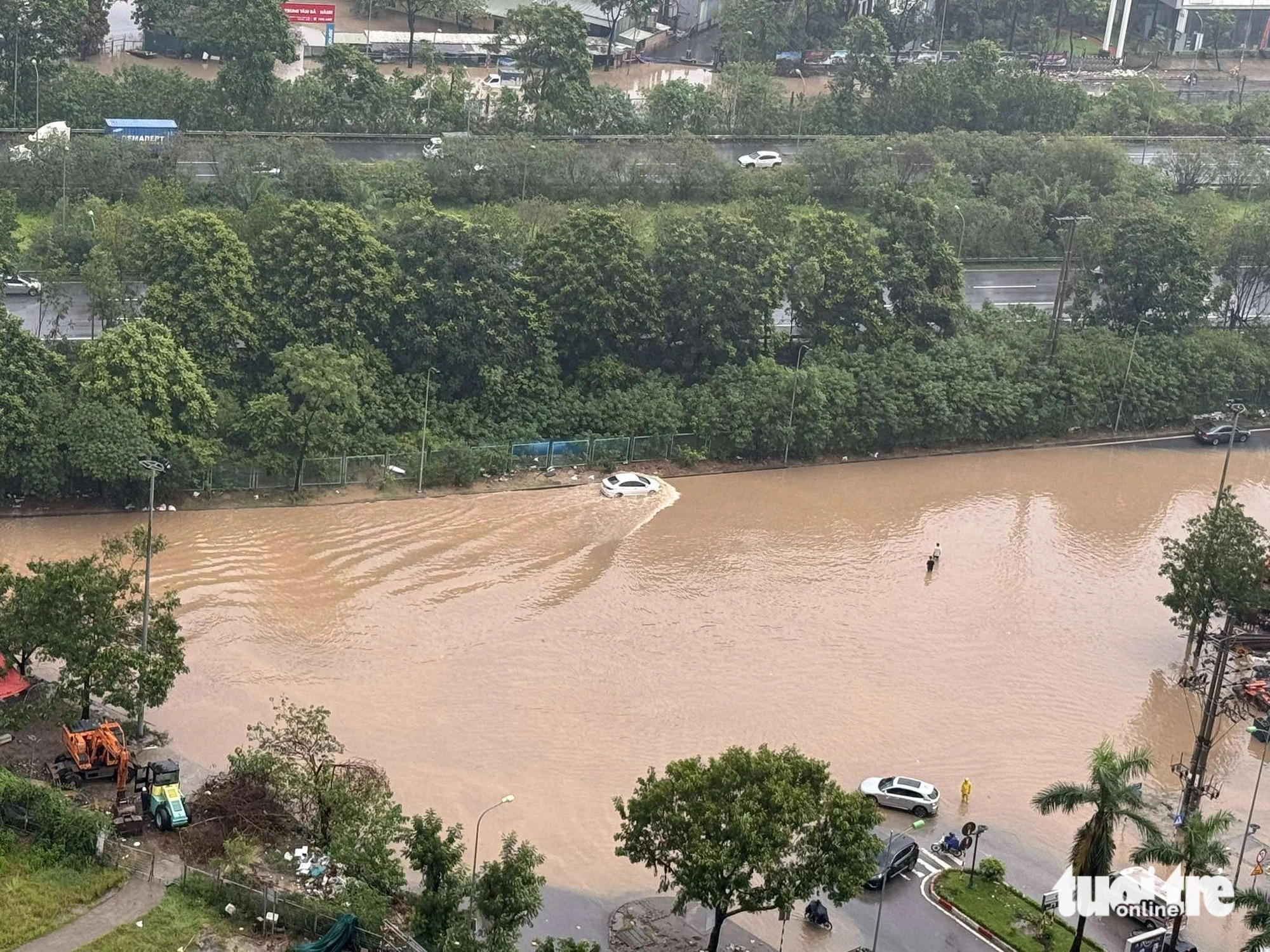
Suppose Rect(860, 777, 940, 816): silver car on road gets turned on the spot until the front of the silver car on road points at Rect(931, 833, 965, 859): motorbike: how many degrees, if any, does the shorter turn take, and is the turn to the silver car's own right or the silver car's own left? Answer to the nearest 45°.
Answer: approximately 180°

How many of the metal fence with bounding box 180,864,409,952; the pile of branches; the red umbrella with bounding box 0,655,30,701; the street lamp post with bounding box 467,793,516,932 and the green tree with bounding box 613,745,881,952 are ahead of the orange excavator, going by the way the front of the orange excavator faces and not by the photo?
4

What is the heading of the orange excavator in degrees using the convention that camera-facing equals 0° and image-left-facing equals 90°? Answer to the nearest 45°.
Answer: approximately 315°

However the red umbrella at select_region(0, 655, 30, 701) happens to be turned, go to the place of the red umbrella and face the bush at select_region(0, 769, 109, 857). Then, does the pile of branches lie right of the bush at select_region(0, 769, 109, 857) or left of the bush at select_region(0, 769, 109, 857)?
left

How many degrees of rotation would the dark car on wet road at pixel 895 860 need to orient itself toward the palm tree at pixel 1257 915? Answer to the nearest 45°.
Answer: approximately 90° to its left

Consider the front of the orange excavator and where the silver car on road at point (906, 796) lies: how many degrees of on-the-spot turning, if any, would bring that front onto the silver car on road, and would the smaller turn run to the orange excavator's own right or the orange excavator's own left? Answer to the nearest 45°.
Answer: approximately 45° to the orange excavator's own left

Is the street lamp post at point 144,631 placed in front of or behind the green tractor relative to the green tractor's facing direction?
behind

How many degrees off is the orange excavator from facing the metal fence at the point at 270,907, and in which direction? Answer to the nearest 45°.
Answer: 0° — it already faces it

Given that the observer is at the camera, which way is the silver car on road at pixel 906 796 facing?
facing away from the viewer and to the left of the viewer

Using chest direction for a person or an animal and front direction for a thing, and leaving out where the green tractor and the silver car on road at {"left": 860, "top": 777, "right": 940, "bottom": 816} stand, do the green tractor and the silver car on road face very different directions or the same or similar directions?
very different directions
